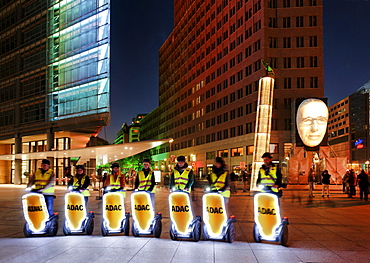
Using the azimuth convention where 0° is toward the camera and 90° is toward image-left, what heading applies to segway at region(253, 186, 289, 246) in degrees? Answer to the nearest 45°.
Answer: approximately 45°

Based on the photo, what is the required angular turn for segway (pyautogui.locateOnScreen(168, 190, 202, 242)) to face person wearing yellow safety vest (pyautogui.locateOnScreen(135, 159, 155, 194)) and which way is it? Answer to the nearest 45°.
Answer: approximately 90° to its right

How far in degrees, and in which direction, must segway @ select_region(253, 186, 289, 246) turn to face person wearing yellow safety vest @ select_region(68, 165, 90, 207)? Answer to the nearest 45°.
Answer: approximately 45° to its right

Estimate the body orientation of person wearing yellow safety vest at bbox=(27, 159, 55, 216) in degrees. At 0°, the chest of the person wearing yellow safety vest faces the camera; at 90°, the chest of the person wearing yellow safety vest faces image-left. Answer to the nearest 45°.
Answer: approximately 45°

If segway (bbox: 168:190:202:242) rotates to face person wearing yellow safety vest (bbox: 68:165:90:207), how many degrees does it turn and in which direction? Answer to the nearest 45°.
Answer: approximately 90° to its right
